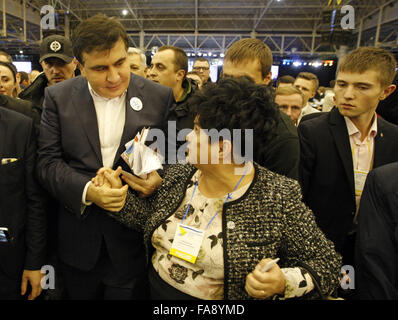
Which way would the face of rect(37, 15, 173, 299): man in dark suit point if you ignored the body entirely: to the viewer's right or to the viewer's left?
to the viewer's right

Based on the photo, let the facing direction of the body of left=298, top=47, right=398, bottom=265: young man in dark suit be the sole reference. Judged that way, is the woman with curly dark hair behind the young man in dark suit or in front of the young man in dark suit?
in front

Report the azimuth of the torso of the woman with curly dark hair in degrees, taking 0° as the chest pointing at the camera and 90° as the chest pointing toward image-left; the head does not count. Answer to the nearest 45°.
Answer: approximately 45°

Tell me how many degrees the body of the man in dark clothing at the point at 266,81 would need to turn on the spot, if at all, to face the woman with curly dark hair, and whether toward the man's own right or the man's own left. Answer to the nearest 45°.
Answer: approximately 45° to the man's own left

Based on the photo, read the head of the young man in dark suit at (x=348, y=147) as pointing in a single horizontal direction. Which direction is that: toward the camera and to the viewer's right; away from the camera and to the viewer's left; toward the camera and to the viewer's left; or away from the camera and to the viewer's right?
toward the camera and to the viewer's left

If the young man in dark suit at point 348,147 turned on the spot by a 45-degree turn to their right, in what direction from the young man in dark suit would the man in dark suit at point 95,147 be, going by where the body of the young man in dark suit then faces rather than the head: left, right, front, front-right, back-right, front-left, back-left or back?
front

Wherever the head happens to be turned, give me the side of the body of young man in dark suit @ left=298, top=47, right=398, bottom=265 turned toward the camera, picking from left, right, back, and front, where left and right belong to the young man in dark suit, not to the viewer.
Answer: front

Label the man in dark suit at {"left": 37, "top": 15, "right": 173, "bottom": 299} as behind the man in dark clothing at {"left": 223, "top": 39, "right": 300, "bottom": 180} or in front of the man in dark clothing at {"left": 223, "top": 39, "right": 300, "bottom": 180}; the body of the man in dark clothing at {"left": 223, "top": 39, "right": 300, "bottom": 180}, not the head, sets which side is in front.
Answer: in front

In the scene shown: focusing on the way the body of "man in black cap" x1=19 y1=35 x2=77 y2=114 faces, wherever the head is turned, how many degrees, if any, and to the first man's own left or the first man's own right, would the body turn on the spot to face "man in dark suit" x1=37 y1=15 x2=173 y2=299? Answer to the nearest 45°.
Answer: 0° — they already face them

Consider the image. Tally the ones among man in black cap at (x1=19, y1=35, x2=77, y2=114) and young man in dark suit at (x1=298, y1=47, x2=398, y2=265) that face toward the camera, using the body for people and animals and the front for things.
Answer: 2

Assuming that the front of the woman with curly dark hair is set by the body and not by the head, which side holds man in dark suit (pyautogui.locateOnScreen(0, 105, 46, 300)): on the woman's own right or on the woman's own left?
on the woman's own right

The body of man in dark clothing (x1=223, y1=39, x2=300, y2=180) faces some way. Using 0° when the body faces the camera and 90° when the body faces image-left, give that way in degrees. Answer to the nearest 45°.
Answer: approximately 45°

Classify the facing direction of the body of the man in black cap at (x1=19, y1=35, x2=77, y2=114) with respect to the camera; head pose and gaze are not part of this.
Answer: toward the camera

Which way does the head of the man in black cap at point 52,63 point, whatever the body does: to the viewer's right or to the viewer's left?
to the viewer's right
